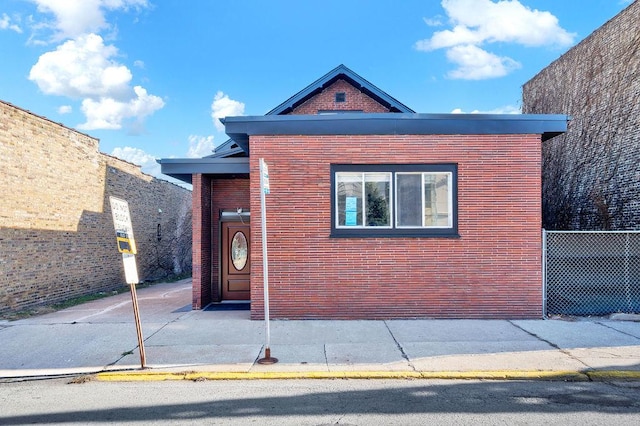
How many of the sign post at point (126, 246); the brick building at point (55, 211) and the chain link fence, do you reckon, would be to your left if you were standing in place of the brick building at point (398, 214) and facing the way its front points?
1

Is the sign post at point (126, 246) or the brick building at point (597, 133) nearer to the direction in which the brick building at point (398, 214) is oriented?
the sign post

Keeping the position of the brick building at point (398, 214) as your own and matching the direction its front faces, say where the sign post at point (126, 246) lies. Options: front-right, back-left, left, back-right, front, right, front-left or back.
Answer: front-right

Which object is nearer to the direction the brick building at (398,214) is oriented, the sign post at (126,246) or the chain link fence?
the sign post

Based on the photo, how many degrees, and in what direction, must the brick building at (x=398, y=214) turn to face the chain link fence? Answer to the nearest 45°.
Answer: approximately 90° to its left

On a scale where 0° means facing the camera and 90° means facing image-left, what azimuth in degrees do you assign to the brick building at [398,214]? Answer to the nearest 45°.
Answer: approximately 0°

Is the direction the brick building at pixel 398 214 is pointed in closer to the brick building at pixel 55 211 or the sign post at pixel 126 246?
the sign post

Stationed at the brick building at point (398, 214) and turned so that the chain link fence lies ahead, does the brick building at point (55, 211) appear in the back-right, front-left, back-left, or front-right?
back-left

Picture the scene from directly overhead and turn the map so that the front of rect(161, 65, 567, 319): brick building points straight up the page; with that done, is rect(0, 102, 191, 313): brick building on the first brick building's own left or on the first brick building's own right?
on the first brick building's own right
